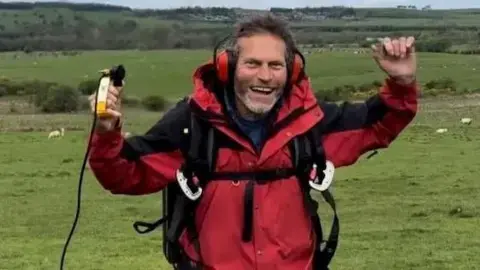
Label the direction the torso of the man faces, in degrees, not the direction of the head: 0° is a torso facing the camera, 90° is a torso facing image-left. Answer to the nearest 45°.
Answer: approximately 0°
